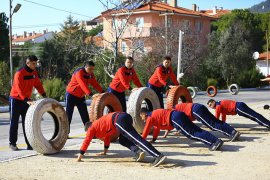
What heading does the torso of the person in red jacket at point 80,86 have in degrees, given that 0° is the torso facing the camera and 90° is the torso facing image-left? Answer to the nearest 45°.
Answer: approximately 315°

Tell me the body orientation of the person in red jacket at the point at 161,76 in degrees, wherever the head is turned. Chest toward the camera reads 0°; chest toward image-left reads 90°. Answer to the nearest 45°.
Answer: approximately 315°

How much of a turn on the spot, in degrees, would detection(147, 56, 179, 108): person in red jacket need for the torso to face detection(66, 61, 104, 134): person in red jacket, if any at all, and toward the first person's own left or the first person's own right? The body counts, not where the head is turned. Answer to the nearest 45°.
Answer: approximately 90° to the first person's own right

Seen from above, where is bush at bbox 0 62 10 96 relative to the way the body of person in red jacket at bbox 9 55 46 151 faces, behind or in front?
behind

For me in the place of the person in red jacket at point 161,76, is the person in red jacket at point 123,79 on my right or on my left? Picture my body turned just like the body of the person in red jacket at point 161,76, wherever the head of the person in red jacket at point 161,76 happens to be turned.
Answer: on my right

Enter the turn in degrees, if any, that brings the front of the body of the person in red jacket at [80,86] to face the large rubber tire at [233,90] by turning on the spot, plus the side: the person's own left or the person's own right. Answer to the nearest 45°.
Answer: approximately 90° to the person's own left

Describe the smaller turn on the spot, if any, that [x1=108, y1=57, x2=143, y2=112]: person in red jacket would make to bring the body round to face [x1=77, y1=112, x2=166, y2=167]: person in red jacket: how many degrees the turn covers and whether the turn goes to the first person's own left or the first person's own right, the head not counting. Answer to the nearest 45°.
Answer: approximately 45° to the first person's own right
